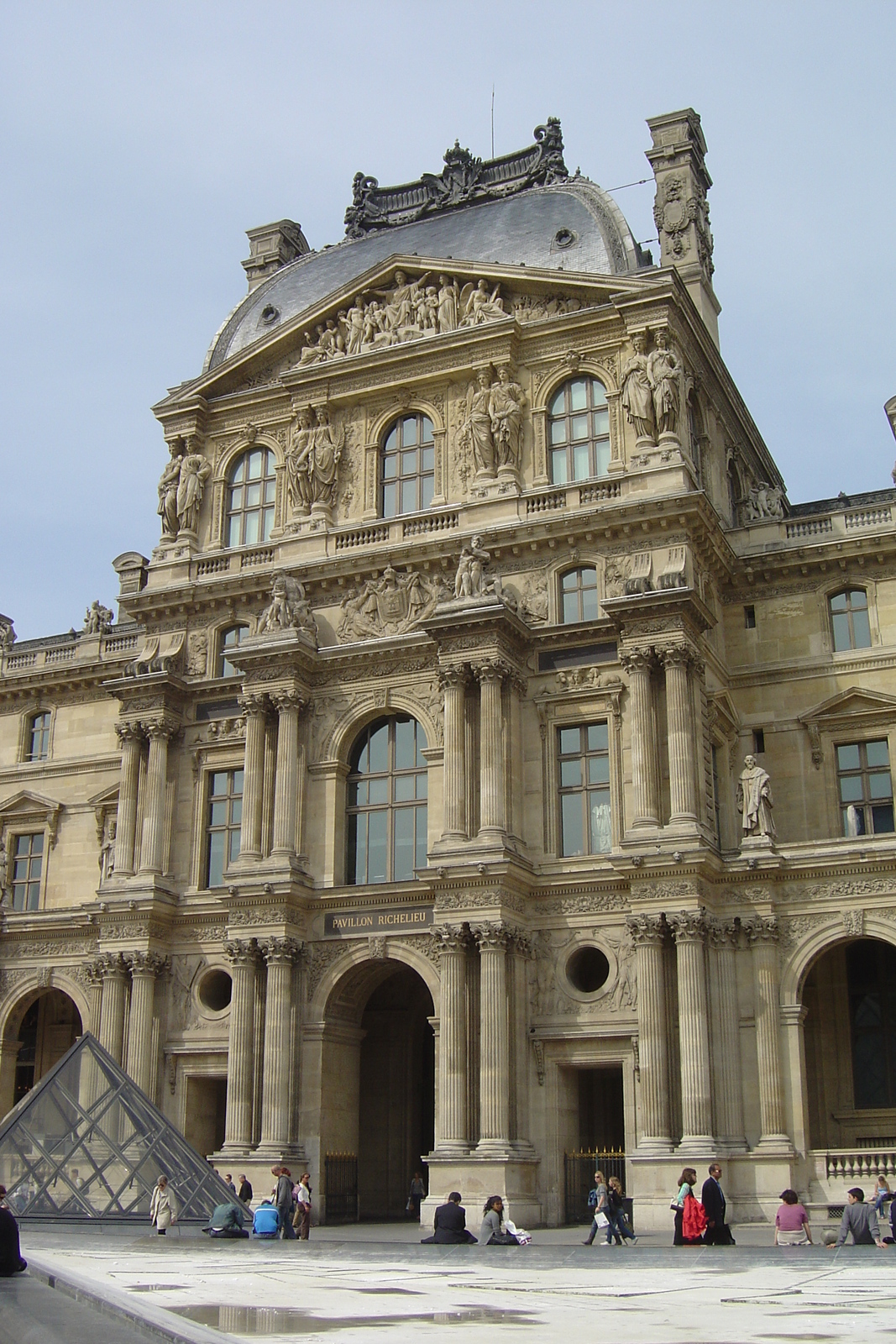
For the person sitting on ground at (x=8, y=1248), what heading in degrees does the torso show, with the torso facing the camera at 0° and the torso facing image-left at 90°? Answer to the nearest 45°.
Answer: approximately 270°
